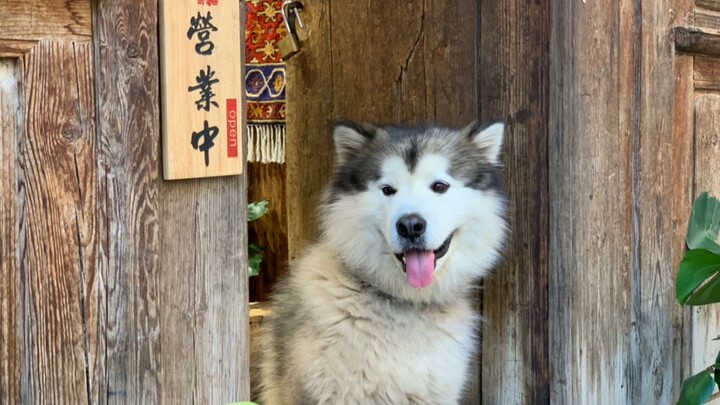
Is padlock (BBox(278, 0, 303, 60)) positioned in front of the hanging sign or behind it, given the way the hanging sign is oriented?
behind

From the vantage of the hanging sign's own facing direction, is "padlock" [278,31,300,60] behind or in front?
behind

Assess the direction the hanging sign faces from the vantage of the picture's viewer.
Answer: facing the viewer

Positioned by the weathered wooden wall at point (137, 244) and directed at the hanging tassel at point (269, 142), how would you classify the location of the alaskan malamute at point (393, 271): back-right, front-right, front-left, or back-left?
front-right

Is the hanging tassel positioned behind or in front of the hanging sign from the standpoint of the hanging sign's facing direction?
behind
